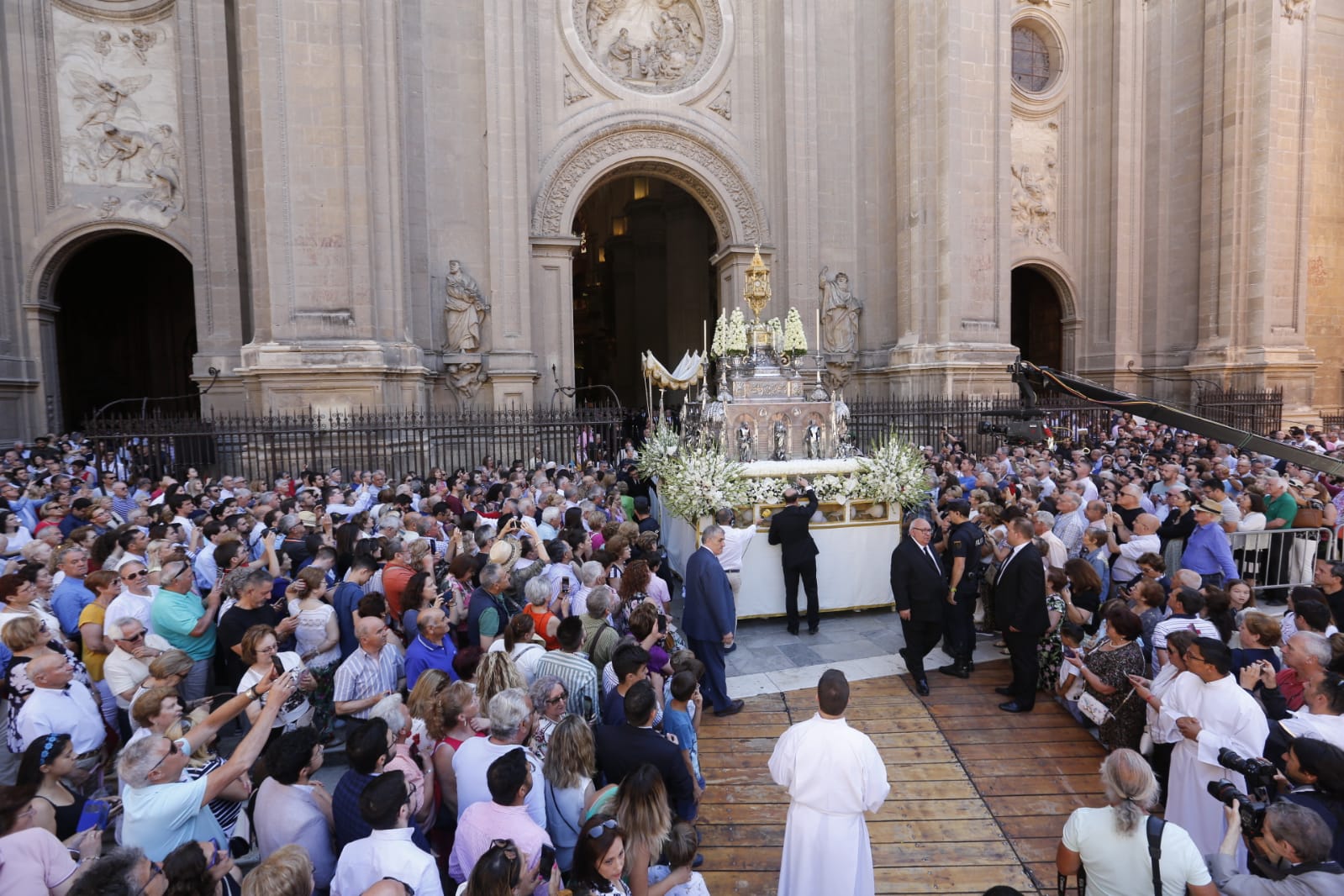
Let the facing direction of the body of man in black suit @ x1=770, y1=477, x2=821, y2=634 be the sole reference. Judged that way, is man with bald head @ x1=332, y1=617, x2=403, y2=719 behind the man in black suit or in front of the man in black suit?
behind

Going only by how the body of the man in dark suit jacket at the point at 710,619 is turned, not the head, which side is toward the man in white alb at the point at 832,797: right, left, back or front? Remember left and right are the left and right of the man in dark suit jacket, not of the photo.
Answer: right

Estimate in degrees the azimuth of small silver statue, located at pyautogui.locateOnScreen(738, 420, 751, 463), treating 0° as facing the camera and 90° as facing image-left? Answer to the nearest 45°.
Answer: approximately 0°

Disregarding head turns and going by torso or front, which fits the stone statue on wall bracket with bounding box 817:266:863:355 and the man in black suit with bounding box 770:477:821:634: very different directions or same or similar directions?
very different directions

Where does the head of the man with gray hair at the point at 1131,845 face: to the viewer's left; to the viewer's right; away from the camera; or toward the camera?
away from the camera

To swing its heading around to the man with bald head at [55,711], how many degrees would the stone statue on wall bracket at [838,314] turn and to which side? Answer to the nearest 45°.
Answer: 0° — it already faces them

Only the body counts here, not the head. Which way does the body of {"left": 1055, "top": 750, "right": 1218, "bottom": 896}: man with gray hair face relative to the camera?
away from the camera

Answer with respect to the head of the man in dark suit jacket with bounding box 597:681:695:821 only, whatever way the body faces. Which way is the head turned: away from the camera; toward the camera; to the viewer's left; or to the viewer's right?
away from the camera

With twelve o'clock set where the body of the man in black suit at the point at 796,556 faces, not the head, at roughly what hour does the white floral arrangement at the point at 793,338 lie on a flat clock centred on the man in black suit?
The white floral arrangement is roughly at 12 o'clock from the man in black suit.

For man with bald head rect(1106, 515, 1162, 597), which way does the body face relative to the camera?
to the viewer's left

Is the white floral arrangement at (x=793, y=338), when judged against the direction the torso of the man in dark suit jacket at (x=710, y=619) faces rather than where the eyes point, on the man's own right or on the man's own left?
on the man's own left

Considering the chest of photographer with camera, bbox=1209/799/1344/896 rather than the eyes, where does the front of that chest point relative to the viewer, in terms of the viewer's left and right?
facing away from the viewer and to the left of the viewer

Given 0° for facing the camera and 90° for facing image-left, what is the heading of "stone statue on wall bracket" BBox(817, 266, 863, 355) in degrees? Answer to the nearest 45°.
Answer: approximately 0°
